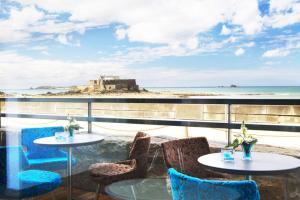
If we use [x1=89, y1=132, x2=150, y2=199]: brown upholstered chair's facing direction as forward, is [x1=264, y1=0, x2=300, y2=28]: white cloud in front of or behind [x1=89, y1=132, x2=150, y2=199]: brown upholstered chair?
behind

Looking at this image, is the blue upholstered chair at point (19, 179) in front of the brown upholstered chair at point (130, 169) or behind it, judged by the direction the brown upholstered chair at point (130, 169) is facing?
in front

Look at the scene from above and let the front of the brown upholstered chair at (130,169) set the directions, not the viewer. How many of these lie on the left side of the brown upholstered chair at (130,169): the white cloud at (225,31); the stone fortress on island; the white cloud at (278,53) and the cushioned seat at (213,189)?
1

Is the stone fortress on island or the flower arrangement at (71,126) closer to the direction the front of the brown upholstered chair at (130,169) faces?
the flower arrangement

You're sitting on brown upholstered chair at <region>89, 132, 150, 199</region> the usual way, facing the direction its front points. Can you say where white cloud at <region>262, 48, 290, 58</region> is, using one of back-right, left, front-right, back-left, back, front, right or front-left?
back-right

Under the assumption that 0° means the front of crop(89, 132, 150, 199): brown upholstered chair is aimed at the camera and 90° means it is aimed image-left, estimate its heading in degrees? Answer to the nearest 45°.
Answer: approximately 90°

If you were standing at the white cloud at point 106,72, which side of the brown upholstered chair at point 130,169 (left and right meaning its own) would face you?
right

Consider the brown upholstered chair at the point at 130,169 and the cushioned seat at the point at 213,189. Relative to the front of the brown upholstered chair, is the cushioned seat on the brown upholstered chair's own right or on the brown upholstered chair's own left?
on the brown upholstered chair's own left

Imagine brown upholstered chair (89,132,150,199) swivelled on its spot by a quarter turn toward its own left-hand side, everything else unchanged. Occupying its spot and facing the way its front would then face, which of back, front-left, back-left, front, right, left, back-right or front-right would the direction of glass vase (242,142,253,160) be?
front-left

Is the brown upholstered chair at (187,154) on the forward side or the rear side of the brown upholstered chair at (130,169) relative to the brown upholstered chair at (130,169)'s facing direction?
on the rear side

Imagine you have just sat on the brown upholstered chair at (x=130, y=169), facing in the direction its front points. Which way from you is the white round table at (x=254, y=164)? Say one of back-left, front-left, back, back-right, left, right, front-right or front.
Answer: back-left

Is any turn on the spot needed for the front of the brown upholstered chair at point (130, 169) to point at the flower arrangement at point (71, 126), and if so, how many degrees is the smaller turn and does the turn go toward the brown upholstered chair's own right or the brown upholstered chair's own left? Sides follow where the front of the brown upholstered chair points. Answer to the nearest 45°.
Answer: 0° — it already faces it

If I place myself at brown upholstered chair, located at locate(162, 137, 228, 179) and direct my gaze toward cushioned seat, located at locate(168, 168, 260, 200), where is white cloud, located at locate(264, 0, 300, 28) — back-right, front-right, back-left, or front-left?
back-left

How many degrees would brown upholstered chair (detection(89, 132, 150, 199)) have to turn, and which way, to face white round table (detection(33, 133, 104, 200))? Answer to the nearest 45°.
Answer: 0° — it already faces it
